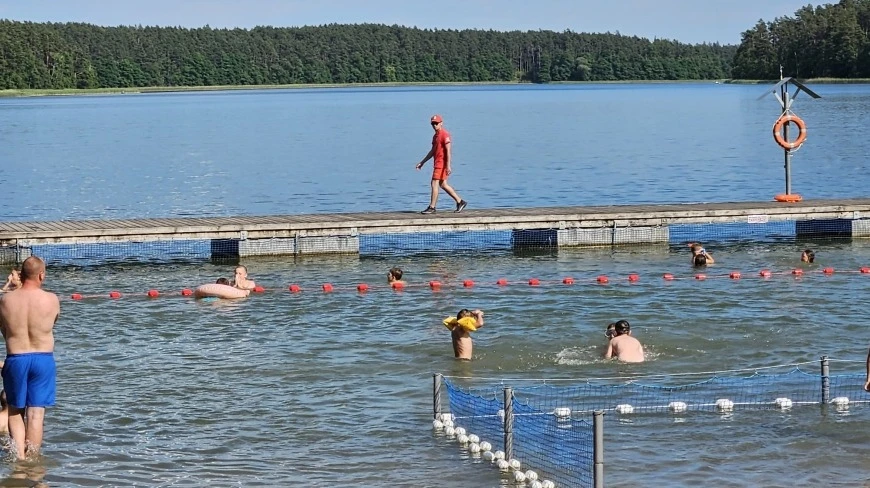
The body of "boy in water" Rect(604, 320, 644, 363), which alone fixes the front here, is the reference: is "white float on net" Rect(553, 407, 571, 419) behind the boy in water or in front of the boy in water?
behind

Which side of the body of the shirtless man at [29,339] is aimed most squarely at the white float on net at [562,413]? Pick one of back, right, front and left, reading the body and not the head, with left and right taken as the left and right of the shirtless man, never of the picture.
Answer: right

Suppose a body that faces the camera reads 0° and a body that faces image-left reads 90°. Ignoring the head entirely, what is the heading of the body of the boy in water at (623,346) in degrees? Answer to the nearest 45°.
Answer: approximately 180°

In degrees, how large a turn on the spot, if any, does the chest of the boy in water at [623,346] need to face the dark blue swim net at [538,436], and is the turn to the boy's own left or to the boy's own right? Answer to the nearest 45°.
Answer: approximately 180°

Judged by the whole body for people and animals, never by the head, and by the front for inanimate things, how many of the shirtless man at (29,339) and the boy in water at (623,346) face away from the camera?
2

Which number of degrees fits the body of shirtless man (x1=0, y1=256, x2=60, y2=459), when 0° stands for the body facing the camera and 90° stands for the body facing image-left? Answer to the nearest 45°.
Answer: approximately 180°

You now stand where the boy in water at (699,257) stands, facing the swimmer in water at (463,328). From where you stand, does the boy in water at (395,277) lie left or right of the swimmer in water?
right

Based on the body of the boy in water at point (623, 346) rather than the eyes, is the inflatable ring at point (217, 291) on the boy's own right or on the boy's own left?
on the boy's own left
